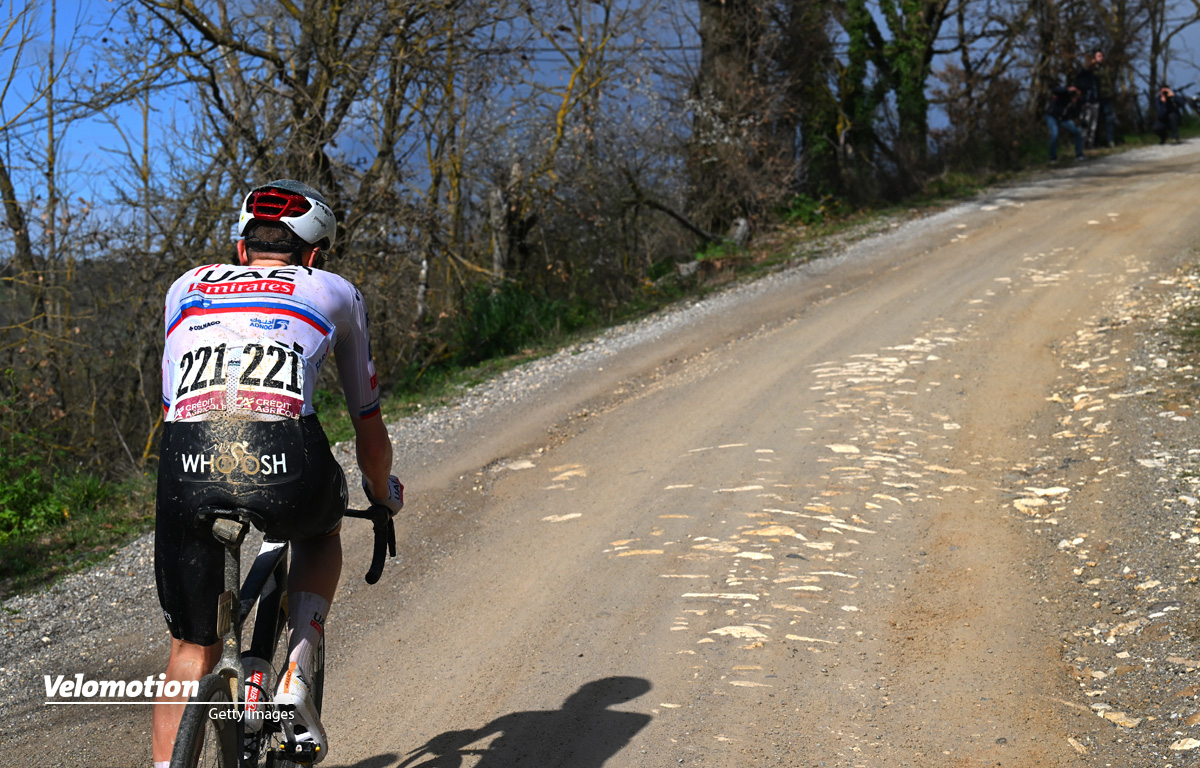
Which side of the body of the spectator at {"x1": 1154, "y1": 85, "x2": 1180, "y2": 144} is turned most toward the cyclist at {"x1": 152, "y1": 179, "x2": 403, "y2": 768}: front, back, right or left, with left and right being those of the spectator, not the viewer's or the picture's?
front

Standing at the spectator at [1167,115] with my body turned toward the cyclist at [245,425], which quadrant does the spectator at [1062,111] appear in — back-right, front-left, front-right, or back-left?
front-right

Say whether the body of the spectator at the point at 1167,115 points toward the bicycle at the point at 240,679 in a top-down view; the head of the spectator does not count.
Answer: yes

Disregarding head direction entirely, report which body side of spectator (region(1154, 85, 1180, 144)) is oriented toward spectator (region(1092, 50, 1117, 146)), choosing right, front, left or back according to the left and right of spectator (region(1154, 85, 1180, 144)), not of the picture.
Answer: right

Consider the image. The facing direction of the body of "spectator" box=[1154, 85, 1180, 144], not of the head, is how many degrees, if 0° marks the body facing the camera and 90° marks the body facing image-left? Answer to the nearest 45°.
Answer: approximately 0°

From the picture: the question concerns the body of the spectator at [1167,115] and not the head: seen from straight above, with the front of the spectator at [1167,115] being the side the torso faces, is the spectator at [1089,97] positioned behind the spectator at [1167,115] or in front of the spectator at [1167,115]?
in front

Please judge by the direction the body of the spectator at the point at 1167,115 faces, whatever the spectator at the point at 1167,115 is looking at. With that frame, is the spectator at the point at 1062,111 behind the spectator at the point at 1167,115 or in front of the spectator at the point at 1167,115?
in front
